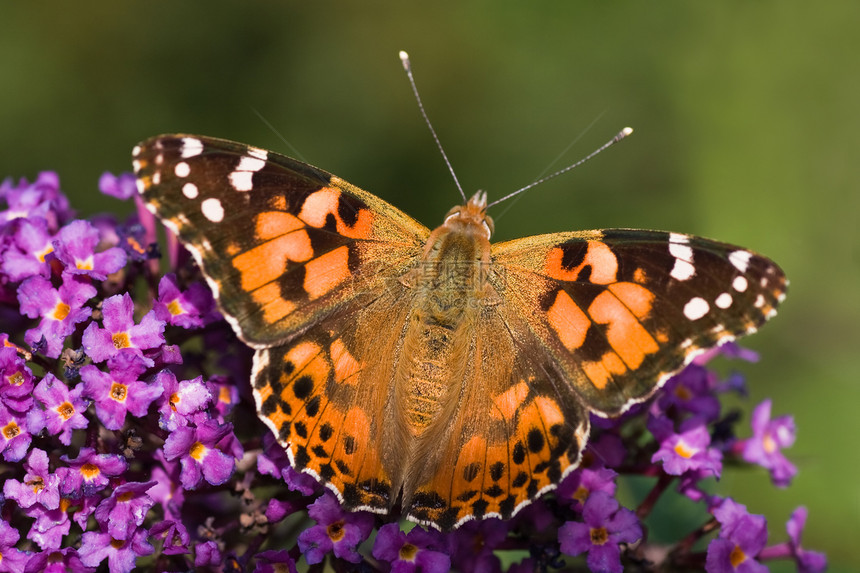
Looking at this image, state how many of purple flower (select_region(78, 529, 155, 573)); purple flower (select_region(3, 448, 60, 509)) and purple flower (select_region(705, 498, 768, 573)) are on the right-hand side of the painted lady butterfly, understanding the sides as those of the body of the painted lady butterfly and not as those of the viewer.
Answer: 1

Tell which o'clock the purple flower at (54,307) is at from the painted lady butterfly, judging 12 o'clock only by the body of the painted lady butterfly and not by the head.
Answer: The purple flower is roughly at 9 o'clock from the painted lady butterfly.

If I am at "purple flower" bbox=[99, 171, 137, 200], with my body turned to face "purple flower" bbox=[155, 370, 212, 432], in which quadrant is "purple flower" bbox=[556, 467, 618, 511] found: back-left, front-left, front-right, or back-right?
front-left

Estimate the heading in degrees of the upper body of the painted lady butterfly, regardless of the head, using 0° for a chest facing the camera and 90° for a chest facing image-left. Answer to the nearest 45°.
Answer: approximately 180°

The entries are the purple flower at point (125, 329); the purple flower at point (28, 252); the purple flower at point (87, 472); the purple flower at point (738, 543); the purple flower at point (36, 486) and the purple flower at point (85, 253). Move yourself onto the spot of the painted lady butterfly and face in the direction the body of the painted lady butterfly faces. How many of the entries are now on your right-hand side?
1

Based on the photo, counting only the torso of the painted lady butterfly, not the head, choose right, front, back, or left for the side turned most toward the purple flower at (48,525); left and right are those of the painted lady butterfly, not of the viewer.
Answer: left

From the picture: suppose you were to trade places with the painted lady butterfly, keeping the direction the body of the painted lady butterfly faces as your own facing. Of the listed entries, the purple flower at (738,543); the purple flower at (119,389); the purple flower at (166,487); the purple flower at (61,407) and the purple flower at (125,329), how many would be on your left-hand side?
4

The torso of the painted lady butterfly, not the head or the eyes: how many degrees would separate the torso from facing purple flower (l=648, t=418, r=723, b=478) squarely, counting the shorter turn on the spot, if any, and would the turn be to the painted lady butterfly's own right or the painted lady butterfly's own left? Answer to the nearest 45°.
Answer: approximately 90° to the painted lady butterfly's own right

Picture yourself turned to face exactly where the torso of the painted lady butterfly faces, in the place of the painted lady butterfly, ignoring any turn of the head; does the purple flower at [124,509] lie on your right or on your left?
on your left

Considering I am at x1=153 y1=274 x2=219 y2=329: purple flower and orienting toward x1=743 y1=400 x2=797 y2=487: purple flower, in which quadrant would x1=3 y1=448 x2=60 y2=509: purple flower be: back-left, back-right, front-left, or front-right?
back-right

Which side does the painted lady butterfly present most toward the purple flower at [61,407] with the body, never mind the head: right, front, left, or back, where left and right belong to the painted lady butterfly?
left
